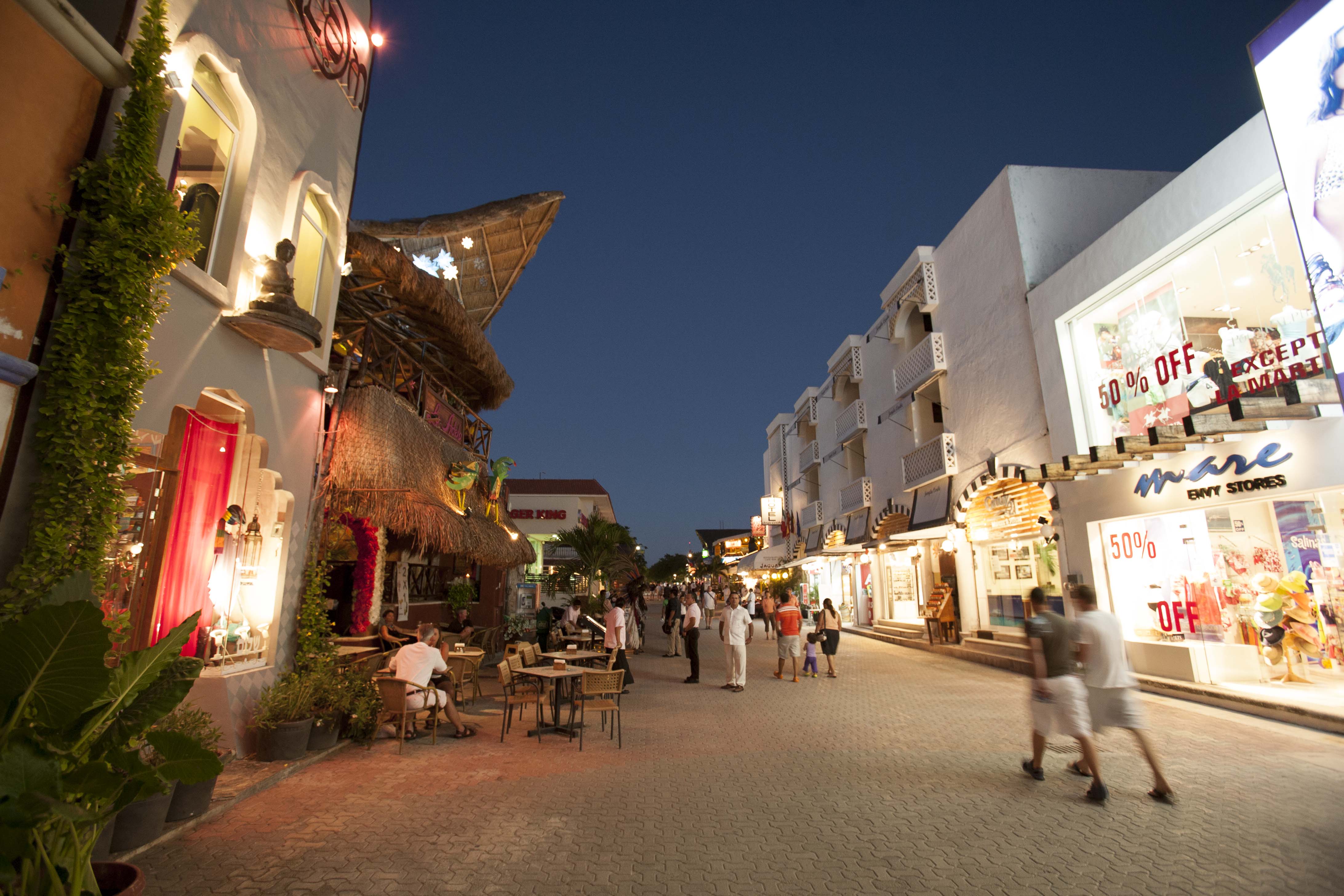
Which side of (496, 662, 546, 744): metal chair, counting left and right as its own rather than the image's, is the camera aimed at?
right

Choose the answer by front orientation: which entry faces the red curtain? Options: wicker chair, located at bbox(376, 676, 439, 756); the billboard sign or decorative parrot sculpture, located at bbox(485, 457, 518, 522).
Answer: the billboard sign

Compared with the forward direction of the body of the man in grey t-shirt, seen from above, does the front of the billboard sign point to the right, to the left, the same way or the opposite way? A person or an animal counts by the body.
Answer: to the left

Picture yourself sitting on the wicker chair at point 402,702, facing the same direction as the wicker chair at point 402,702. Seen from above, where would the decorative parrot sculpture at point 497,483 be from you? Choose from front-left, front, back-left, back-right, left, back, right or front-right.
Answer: front-left

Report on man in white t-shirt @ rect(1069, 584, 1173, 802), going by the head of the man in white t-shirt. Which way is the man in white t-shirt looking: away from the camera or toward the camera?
away from the camera

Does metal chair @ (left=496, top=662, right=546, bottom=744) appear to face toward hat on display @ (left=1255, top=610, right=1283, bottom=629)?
yes

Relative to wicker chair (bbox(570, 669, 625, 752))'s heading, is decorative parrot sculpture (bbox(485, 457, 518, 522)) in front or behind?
in front

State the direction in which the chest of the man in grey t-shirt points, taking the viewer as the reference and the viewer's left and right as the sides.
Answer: facing away from the viewer and to the left of the viewer

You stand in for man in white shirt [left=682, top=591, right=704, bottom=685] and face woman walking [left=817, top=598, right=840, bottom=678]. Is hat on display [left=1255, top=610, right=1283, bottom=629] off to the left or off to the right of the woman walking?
right

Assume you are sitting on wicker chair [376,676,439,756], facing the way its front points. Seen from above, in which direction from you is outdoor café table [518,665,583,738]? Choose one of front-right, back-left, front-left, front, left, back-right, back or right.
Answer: front-right

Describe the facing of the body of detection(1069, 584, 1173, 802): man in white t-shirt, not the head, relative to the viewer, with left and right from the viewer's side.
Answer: facing away from the viewer and to the left of the viewer

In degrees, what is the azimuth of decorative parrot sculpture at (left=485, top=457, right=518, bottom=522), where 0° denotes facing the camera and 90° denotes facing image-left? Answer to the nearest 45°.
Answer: approximately 270°

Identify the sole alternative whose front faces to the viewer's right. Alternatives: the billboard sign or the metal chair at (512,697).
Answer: the metal chair

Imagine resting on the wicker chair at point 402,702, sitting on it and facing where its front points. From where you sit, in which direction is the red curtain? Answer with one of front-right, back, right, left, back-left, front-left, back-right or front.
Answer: back-left
